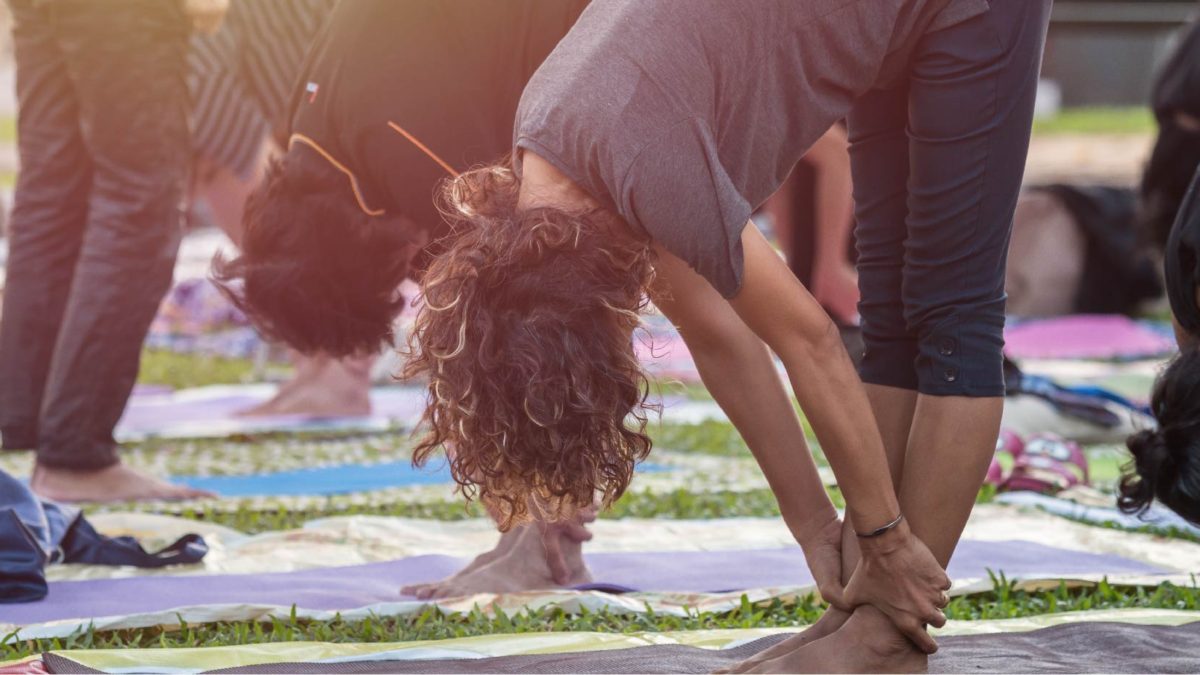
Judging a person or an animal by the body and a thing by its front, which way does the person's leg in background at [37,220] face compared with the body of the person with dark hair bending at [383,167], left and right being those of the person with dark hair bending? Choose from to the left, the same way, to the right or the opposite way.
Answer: the opposite way

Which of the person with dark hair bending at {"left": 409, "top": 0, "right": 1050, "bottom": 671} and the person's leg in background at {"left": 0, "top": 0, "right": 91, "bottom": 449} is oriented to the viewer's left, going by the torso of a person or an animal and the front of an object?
the person with dark hair bending

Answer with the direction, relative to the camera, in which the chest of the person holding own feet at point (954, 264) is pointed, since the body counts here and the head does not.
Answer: to the viewer's left

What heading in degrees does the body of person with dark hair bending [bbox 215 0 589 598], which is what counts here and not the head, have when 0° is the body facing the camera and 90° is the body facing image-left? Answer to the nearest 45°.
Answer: approximately 90°

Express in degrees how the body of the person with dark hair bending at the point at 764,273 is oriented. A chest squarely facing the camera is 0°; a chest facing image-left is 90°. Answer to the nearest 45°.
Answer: approximately 90°

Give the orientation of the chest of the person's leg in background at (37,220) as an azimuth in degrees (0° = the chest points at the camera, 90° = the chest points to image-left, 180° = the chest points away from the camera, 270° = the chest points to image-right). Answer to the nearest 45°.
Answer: approximately 270°

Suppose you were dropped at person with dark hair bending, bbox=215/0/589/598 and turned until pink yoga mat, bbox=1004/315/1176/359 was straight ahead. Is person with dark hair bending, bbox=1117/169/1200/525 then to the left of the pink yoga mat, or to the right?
right
